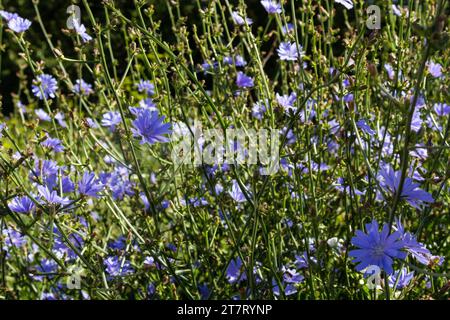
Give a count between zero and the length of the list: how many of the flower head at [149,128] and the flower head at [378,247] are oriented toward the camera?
2

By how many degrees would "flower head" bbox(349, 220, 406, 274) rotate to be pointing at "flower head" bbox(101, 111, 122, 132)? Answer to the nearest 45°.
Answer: approximately 90° to its right

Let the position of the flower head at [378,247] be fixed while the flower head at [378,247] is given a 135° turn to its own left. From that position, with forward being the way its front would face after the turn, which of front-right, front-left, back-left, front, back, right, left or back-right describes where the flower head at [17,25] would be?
back-left

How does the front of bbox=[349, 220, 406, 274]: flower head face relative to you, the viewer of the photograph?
facing the viewer

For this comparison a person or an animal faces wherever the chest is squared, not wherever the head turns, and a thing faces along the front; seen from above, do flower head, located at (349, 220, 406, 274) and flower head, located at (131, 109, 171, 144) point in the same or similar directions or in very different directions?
same or similar directions

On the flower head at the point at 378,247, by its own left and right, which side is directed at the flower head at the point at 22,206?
right

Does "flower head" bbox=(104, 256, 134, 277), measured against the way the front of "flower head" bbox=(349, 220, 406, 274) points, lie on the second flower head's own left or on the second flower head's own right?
on the second flower head's own right
